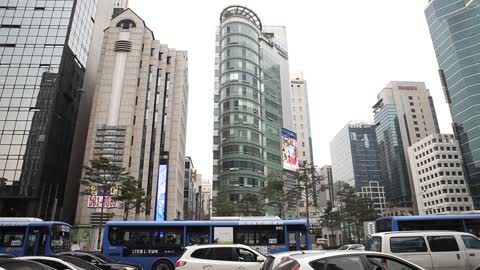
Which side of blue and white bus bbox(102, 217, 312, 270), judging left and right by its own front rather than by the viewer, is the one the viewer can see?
right

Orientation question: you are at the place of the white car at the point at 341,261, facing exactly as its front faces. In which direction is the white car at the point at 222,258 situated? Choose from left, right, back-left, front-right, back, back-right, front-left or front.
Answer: back-left

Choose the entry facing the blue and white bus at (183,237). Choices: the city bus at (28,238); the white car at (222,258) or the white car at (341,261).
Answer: the city bus

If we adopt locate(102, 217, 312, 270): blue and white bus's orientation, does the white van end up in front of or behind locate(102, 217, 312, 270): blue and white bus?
in front
